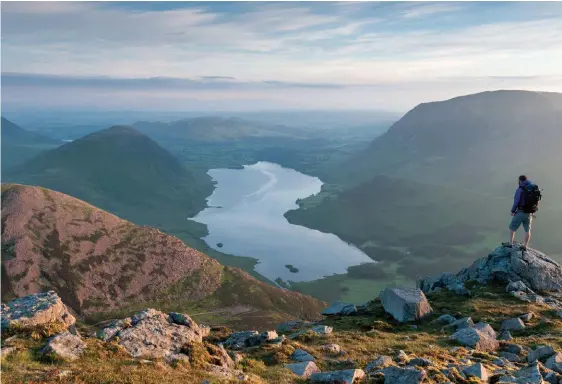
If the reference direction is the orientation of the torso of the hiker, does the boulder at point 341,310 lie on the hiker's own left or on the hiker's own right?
on the hiker's own left

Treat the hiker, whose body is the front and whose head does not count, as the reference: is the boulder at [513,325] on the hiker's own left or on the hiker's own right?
on the hiker's own left

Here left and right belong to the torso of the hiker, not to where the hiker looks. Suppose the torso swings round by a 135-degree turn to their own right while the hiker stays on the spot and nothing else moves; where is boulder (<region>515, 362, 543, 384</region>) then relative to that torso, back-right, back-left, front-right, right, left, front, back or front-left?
right

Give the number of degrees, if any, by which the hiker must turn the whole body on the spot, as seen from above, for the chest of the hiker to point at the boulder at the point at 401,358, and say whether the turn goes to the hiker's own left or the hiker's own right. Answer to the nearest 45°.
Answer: approximately 135° to the hiker's own left

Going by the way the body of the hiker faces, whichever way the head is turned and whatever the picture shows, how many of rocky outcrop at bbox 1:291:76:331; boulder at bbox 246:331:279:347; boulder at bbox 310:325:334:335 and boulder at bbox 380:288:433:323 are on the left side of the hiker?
4

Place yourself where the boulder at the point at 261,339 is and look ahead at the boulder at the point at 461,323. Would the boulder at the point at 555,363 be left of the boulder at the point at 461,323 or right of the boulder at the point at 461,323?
right

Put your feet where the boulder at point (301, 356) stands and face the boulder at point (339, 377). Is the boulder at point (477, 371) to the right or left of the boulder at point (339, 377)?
left

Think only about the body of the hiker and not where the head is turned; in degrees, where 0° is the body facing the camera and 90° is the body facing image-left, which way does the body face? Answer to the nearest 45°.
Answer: approximately 135°

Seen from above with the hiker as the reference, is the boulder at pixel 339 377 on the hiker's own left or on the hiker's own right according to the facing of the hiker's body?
on the hiker's own left

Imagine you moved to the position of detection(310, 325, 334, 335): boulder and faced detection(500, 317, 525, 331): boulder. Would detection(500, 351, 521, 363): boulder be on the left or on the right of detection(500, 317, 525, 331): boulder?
right

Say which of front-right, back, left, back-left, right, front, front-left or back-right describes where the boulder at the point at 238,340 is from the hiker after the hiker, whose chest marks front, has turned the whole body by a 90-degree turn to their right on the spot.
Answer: back

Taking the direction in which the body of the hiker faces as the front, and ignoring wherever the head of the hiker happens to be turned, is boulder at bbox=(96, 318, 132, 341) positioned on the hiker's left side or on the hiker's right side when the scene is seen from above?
on the hiker's left side
